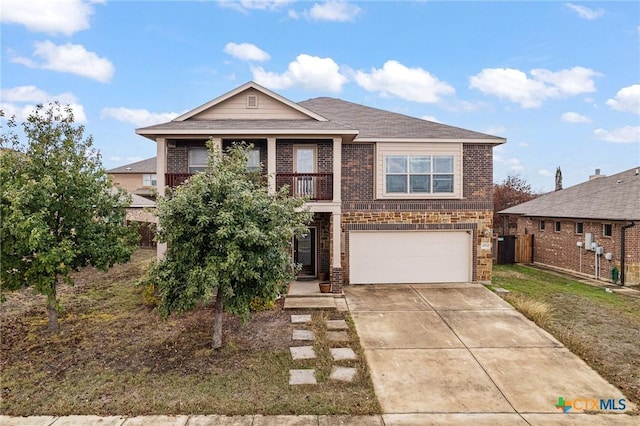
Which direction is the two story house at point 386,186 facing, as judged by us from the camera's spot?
facing the viewer

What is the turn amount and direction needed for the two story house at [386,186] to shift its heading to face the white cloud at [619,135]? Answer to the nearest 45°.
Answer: approximately 135° to its left

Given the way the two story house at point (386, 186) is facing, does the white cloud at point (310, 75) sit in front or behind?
behind

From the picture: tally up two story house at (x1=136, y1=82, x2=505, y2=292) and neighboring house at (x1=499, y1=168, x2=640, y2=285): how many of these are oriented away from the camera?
0

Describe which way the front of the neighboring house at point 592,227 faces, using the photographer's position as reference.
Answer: facing the viewer and to the right of the viewer

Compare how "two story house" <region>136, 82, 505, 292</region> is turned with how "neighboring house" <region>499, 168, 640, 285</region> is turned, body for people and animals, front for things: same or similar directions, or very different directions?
same or similar directions

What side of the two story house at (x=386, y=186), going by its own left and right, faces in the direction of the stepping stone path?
front

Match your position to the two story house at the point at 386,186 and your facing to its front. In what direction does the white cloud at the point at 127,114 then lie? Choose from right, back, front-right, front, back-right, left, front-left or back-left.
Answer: back-right

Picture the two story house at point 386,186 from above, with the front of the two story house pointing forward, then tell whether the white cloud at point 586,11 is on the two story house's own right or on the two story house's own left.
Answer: on the two story house's own left

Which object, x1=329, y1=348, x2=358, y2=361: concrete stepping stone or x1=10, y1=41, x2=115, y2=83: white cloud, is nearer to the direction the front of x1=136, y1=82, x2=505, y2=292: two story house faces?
the concrete stepping stone

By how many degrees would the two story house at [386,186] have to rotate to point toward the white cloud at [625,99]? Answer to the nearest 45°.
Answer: approximately 135° to its left

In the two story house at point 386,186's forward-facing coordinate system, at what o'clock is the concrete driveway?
The concrete driveway is roughly at 12 o'clock from the two story house.
